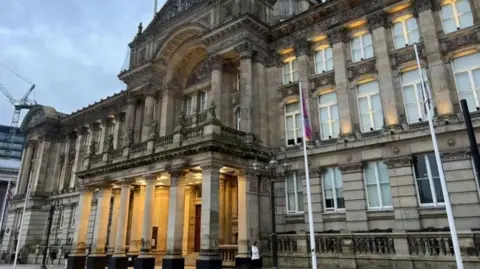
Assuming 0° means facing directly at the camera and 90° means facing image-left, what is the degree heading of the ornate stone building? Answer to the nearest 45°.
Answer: approximately 45°
